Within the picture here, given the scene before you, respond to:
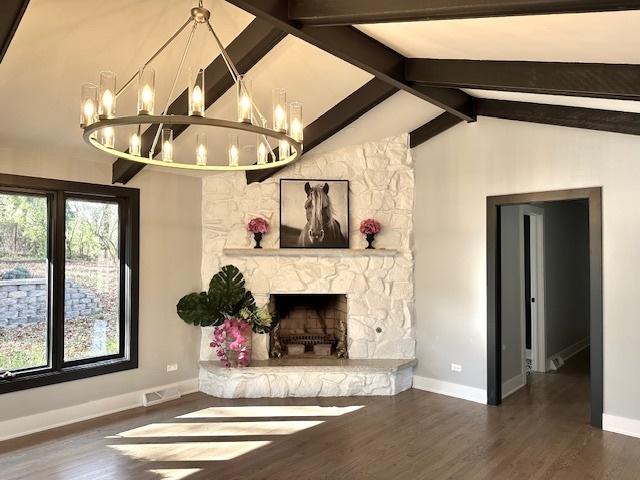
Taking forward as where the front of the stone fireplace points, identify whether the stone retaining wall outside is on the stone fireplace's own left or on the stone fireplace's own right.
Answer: on the stone fireplace's own right

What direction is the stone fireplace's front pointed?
toward the camera

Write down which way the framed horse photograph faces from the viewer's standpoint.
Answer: facing the viewer

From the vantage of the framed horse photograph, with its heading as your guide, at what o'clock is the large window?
The large window is roughly at 2 o'clock from the framed horse photograph.
